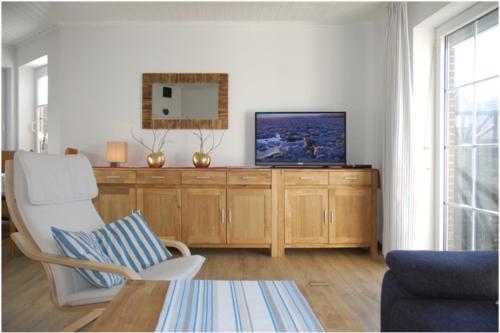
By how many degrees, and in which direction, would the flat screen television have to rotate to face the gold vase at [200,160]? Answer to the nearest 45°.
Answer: approximately 90° to its right

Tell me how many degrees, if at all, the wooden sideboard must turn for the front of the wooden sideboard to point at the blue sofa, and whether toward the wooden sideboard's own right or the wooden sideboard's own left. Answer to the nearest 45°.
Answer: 0° — it already faces it

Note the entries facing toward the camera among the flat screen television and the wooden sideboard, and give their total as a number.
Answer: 2

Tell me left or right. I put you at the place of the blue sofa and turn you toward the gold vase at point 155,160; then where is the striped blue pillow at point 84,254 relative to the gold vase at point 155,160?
left

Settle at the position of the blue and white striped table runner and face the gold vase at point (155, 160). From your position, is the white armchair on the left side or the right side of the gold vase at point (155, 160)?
left

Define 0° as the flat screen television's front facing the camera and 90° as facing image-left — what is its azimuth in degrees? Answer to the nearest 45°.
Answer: approximately 0°

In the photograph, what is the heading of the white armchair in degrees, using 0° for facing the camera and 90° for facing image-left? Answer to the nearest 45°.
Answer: approximately 315°

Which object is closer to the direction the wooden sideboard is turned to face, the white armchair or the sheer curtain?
the white armchair

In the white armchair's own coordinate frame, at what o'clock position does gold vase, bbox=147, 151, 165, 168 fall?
The gold vase is roughly at 8 o'clock from the white armchair.

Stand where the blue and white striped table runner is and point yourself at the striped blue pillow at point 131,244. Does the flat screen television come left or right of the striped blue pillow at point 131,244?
right

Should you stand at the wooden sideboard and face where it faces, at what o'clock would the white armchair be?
The white armchair is roughly at 1 o'clock from the wooden sideboard.
